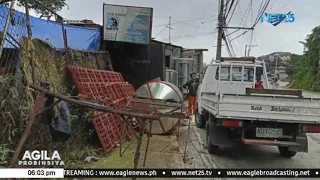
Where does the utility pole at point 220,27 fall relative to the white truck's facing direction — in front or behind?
in front

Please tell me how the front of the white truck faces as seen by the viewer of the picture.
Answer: facing away from the viewer and to the left of the viewer
